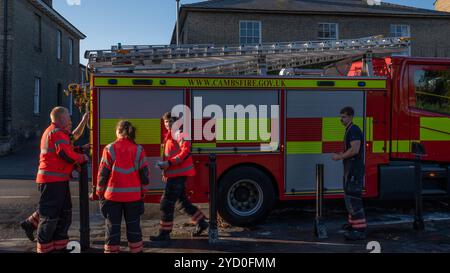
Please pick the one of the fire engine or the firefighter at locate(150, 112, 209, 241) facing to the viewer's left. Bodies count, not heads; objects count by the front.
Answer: the firefighter

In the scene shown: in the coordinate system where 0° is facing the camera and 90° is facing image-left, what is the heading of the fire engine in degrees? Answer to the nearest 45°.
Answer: approximately 270°

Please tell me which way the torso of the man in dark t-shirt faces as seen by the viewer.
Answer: to the viewer's left

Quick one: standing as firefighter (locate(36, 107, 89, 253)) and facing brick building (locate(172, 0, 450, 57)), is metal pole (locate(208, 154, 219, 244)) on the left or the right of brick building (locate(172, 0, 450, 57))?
right

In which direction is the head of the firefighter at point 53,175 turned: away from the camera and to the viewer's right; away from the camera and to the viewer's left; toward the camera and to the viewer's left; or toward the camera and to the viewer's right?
away from the camera and to the viewer's right

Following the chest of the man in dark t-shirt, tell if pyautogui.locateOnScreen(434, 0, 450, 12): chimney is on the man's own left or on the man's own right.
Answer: on the man's own right

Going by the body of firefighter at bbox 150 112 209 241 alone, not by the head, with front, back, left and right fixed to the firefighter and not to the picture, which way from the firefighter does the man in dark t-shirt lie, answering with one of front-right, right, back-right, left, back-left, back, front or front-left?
back

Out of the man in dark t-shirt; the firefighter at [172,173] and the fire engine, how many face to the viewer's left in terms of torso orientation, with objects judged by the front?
2

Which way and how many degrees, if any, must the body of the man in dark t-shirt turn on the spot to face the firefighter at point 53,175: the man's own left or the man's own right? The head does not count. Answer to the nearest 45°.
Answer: approximately 45° to the man's own left

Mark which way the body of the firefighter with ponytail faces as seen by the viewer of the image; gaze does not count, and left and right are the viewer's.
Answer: facing away from the viewer

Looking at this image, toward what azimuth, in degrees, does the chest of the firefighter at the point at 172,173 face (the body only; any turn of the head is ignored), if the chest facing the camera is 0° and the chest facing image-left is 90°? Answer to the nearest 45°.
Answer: approximately 90°

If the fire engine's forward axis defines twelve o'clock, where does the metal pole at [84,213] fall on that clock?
The metal pole is roughly at 5 o'clock from the fire engine.
